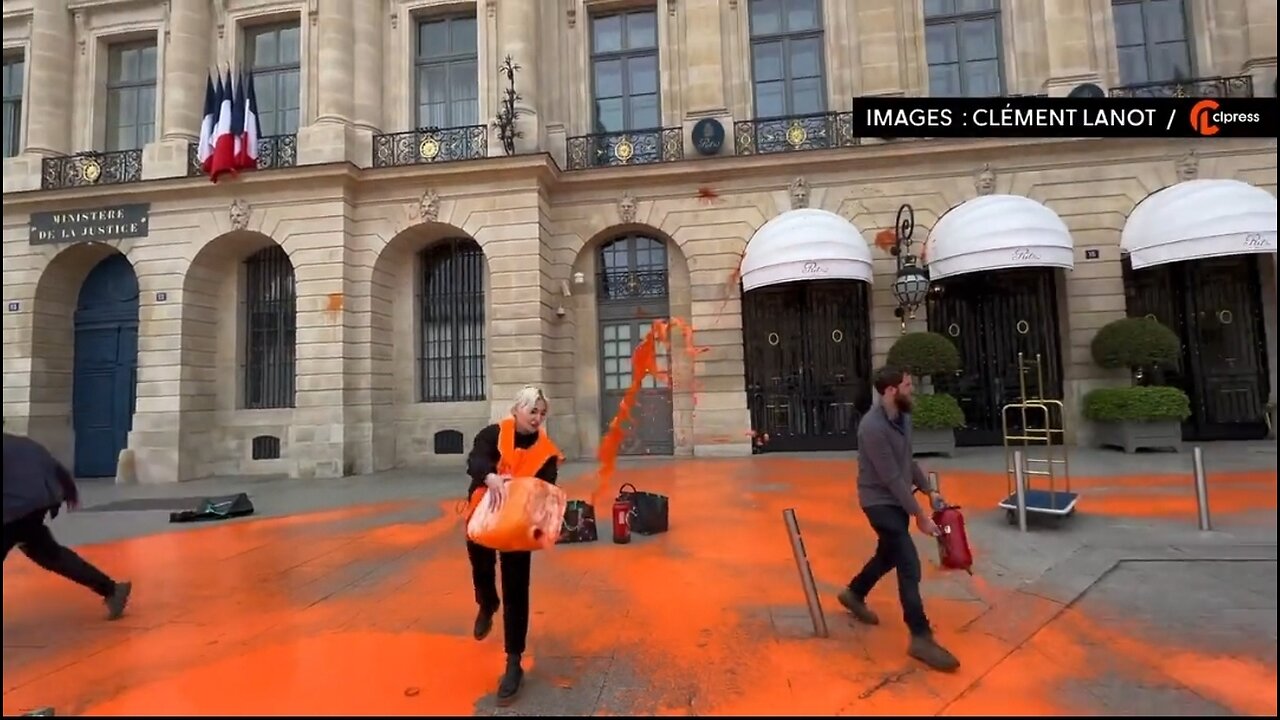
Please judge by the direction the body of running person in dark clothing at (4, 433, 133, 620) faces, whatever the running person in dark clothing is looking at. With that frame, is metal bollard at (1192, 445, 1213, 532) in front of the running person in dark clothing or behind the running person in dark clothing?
behind

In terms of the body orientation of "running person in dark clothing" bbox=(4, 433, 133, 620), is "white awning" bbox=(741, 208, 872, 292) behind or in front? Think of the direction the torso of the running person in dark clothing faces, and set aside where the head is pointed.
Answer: behind

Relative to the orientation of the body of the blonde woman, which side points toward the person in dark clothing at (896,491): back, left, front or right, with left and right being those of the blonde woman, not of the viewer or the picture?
left

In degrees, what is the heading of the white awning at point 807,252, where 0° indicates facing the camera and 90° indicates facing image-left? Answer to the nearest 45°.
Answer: approximately 0°

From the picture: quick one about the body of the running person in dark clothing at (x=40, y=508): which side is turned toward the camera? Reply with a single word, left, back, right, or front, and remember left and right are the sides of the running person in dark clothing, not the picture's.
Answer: left

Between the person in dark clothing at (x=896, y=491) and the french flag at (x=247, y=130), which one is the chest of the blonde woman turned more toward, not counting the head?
the person in dark clothing

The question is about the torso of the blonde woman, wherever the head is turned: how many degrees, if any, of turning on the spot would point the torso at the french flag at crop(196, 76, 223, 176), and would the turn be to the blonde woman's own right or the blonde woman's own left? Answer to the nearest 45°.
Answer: approximately 135° to the blonde woman's own right

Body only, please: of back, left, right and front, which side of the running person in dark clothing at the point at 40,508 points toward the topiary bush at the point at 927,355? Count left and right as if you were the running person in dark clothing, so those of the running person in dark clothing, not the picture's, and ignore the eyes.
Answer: back

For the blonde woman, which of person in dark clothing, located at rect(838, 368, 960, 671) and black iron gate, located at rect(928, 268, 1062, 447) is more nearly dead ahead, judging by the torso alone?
the person in dark clothing

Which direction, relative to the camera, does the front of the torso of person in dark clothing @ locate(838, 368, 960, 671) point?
to the viewer's right

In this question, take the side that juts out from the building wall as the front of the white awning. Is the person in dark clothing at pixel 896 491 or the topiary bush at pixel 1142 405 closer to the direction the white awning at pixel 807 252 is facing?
the person in dark clothing
